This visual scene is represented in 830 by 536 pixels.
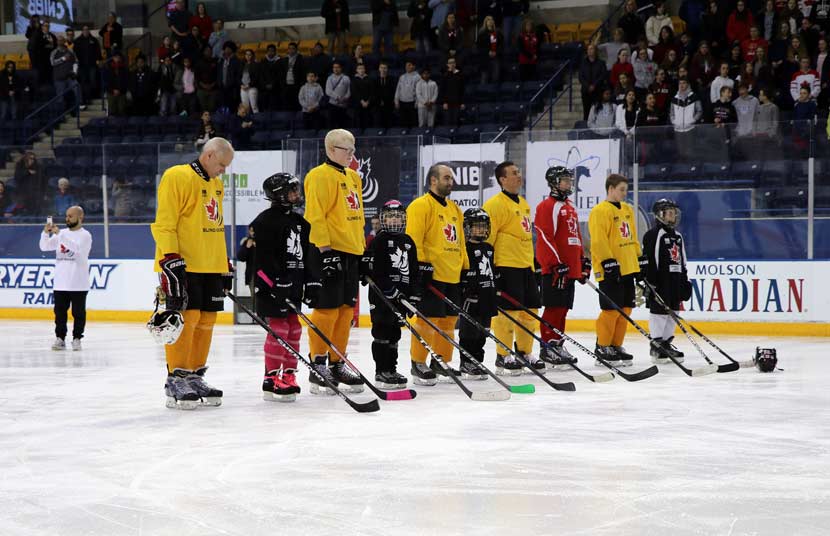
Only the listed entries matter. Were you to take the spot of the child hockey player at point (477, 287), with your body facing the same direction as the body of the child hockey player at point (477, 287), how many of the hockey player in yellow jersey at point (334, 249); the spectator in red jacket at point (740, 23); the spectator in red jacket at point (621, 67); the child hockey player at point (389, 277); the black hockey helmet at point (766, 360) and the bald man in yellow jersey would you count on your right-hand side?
3

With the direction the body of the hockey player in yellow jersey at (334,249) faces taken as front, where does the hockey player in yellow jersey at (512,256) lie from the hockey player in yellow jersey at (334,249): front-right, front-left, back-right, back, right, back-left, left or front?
left

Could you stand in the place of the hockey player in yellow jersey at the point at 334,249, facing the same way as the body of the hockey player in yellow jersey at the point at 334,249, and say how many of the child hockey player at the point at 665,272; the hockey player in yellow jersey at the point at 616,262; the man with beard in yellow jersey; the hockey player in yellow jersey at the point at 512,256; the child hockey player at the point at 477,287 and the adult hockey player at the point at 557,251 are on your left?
6

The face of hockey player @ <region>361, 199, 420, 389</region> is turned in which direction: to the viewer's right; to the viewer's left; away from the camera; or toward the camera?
toward the camera

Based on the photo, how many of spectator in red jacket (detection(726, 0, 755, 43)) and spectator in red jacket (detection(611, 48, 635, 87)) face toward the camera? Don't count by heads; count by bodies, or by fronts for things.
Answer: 2

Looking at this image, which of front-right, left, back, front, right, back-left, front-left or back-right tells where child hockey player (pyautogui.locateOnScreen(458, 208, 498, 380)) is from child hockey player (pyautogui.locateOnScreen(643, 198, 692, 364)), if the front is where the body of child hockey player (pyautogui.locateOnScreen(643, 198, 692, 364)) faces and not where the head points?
right

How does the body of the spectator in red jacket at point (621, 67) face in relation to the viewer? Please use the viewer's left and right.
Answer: facing the viewer

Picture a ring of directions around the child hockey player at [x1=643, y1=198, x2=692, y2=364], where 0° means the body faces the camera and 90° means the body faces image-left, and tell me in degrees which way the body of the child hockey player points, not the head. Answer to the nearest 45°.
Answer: approximately 315°

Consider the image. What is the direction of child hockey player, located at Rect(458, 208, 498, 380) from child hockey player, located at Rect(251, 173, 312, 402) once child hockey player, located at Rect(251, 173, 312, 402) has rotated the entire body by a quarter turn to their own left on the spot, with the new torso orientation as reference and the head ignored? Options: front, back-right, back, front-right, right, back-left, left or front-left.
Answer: front

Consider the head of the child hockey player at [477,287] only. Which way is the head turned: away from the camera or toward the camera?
toward the camera
